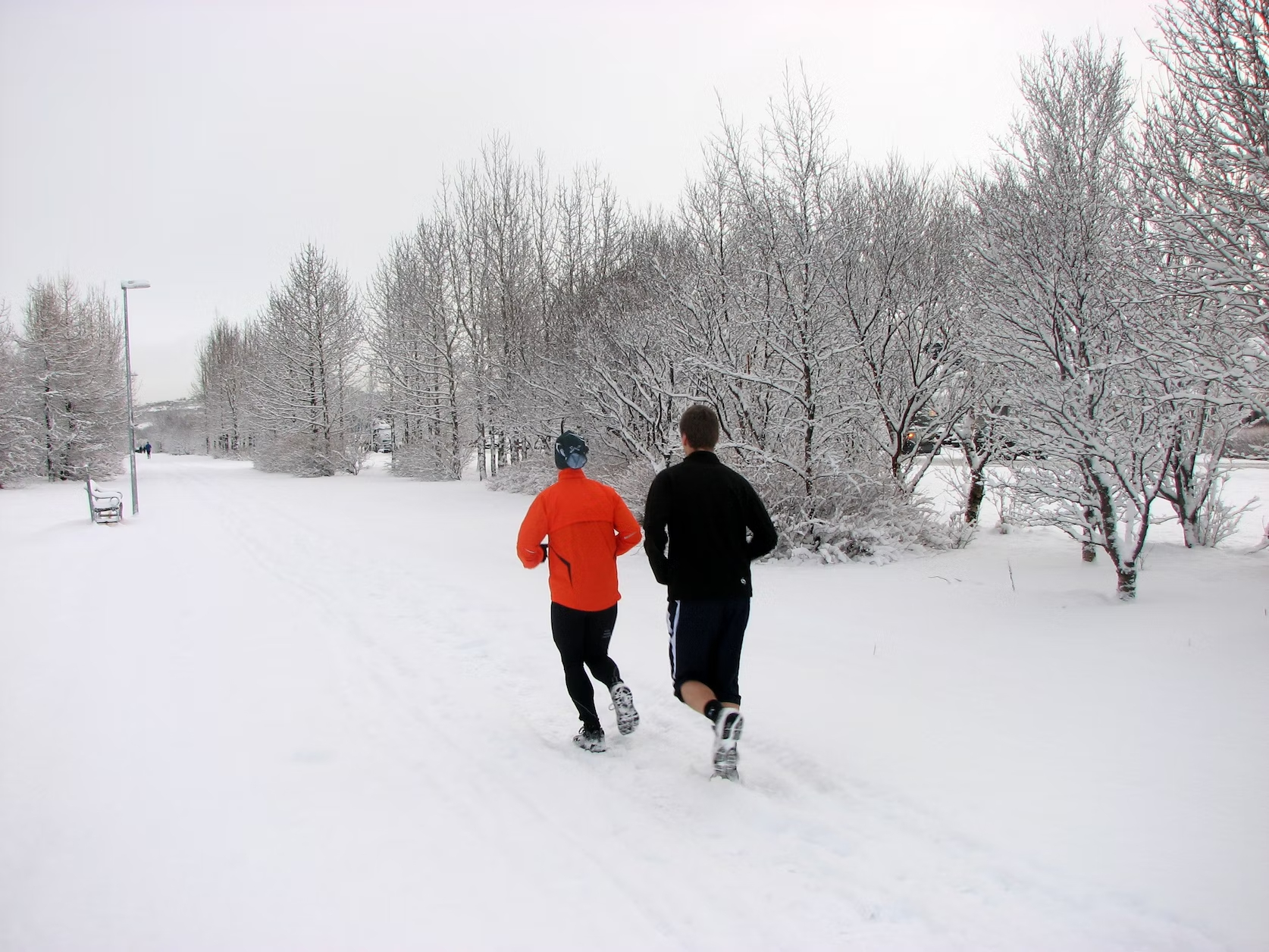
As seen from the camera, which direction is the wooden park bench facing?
to the viewer's right

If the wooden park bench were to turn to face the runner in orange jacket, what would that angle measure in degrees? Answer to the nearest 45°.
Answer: approximately 90° to its right

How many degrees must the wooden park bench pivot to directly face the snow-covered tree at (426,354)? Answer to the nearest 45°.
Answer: approximately 45° to its left
